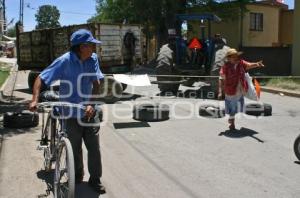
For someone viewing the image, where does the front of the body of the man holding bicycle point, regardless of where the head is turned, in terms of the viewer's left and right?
facing the viewer and to the right of the viewer

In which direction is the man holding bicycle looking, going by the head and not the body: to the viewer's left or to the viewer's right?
to the viewer's right

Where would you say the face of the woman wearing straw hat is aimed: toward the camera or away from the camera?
toward the camera

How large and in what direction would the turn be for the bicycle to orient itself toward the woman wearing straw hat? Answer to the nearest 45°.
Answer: approximately 90° to its left

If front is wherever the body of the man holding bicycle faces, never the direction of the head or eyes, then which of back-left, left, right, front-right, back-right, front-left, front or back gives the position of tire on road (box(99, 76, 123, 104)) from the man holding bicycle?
back-left

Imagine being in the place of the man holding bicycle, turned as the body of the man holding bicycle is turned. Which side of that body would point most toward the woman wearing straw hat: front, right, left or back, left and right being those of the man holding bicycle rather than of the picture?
left

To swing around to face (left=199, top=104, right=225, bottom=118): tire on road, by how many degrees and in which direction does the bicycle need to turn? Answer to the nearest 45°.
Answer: approximately 90° to its left

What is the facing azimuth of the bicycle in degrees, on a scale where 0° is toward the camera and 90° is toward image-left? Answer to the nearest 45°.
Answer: approximately 315°

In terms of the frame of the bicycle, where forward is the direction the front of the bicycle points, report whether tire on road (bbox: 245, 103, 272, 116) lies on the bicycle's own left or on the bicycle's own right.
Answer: on the bicycle's own left

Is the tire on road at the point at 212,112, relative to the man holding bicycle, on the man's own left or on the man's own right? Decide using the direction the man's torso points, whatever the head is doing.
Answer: on the man's own left

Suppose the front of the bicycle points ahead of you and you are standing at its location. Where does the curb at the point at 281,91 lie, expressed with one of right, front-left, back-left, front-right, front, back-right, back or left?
left

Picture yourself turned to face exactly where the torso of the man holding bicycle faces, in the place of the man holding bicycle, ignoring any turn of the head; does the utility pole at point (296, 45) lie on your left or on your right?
on your left

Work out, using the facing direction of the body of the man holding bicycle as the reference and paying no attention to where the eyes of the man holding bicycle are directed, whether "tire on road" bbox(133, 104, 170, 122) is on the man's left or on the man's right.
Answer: on the man's left

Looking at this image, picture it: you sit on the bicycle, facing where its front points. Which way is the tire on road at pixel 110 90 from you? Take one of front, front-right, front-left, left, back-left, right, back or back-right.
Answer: back-left
